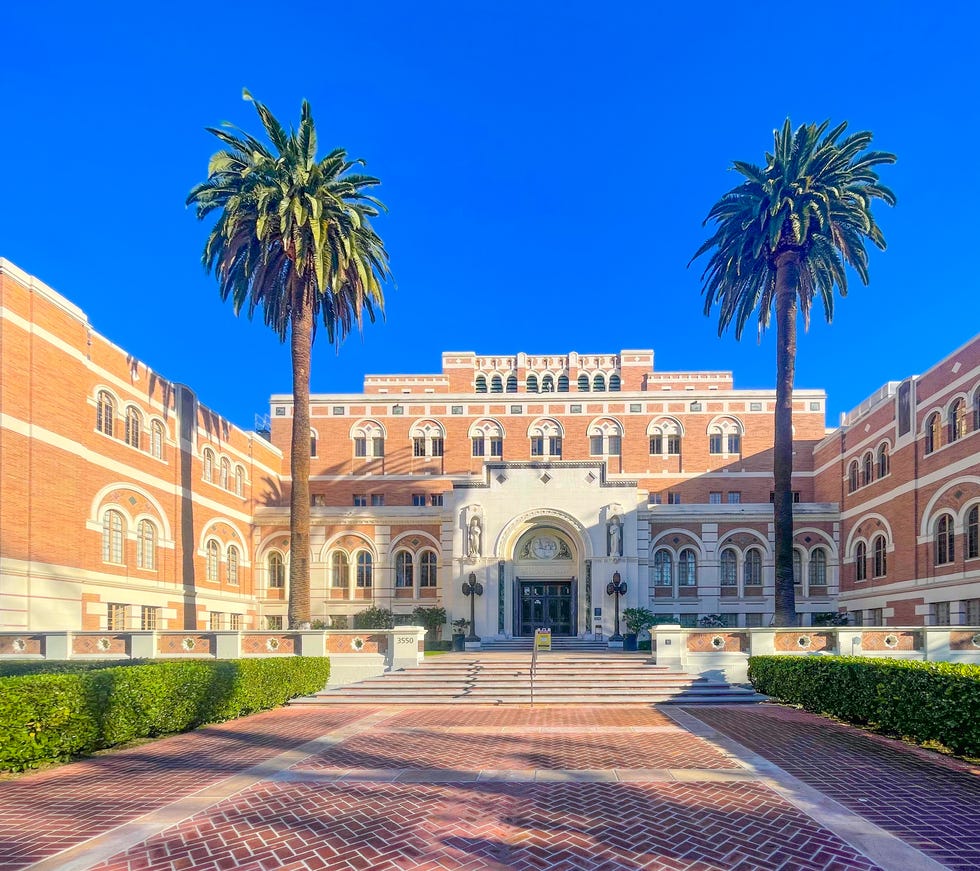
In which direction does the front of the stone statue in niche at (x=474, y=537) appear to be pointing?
toward the camera

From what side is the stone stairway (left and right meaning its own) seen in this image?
front

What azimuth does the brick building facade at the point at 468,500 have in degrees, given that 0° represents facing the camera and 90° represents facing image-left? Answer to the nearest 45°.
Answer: approximately 0°

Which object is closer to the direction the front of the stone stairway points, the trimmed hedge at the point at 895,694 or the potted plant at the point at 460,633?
the trimmed hedge

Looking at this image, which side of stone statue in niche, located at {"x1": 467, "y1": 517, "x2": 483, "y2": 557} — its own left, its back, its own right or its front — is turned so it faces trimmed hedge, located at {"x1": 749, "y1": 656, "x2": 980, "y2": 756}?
front

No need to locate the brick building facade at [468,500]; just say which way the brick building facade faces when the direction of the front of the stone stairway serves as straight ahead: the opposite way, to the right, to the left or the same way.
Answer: the same way

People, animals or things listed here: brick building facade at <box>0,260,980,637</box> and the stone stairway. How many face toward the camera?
2

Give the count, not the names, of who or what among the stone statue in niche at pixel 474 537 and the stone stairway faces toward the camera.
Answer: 2

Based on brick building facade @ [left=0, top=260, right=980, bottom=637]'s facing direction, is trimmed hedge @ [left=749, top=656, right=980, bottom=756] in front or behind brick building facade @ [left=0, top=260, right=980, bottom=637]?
in front
